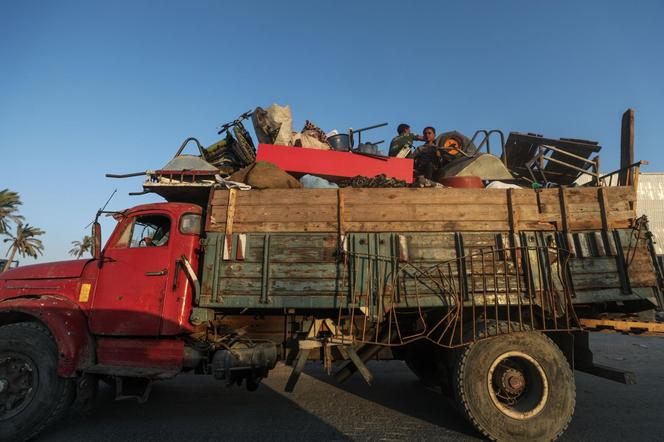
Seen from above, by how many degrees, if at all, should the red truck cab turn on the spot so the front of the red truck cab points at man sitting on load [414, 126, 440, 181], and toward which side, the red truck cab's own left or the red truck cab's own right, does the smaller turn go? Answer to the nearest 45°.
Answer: approximately 180°

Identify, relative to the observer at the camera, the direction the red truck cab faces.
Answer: facing to the left of the viewer

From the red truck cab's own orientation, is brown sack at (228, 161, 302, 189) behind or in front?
behind

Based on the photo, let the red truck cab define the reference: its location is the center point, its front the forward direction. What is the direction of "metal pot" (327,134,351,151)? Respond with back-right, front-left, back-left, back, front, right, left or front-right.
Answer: back

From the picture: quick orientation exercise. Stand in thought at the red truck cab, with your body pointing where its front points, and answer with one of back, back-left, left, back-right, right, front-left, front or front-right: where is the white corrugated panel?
back
